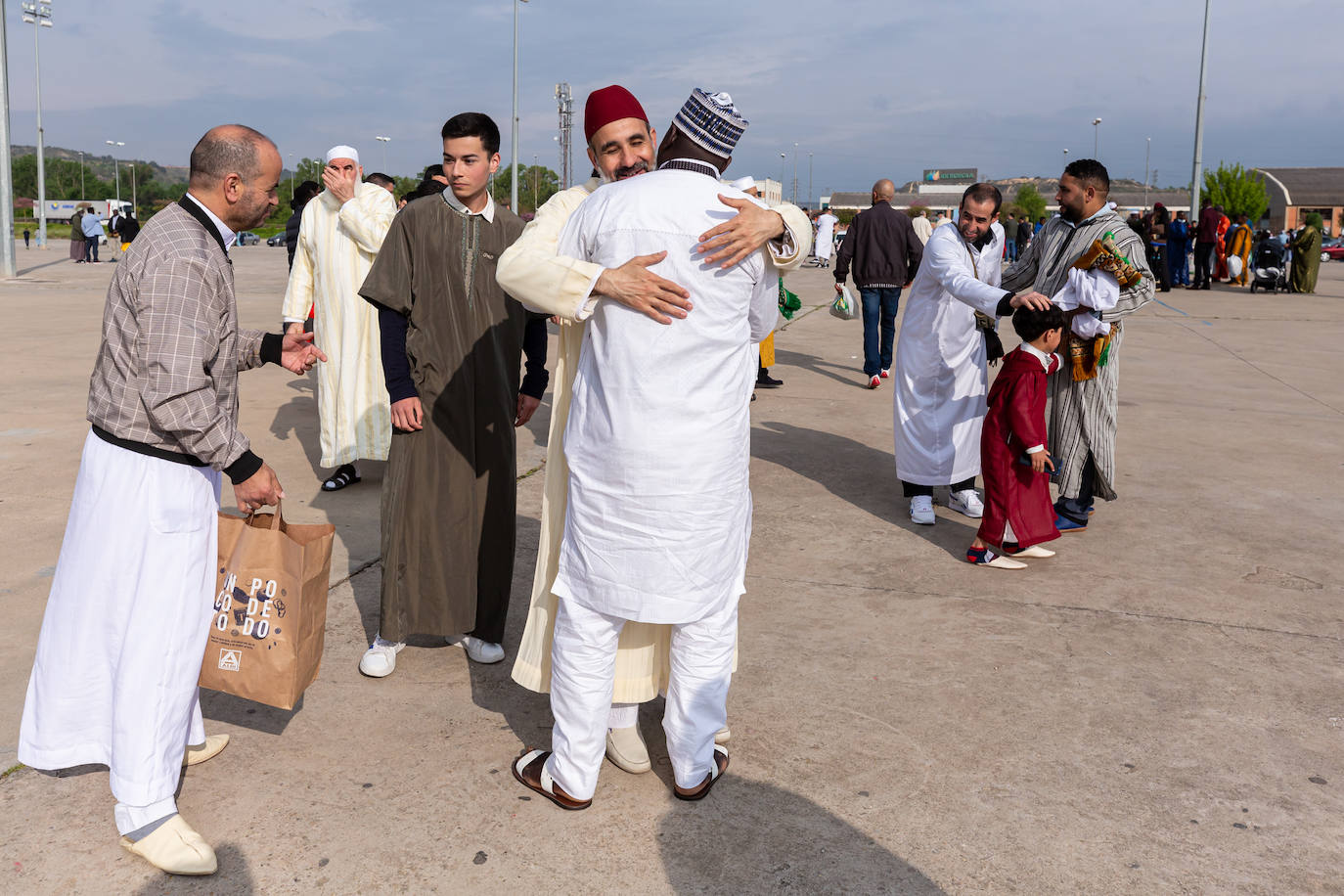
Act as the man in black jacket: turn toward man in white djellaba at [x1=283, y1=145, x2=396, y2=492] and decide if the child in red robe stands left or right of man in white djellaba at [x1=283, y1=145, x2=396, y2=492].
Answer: left

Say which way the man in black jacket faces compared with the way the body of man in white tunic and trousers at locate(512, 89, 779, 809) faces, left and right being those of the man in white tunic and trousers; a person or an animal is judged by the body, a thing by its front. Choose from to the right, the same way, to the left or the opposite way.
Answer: the same way

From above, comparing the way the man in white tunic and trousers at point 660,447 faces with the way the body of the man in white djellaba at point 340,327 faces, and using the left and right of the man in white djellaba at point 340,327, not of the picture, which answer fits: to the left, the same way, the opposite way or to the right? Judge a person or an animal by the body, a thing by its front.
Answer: the opposite way

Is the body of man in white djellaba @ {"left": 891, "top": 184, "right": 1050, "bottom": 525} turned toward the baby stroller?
no

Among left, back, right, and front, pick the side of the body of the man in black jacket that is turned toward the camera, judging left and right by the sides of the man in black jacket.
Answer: back

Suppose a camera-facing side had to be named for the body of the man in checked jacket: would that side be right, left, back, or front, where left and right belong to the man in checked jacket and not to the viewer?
right

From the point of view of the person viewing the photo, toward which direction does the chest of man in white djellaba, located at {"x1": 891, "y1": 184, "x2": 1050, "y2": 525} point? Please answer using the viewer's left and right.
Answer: facing the viewer and to the right of the viewer

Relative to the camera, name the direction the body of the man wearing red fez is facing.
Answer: toward the camera

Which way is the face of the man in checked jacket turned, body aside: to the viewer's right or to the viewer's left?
to the viewer's right

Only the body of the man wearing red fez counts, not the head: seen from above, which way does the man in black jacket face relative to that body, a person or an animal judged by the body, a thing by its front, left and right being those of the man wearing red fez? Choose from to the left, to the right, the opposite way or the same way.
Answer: the opposite way

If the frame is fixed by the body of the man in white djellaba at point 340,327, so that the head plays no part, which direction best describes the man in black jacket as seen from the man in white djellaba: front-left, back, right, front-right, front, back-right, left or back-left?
back-left

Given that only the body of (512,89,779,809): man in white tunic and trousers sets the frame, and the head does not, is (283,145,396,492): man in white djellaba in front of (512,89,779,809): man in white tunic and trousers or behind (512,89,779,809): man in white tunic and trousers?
in front

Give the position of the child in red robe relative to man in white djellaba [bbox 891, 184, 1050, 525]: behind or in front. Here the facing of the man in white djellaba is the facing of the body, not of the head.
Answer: in front

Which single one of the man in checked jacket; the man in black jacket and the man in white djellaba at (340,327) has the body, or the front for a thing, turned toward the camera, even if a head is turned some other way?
the man in white djellaba

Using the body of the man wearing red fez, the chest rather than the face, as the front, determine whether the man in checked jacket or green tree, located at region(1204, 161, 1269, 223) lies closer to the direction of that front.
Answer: the man in checked jacket

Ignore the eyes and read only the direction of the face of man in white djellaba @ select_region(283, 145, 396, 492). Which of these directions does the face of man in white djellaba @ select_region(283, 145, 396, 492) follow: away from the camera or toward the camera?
toward the camera

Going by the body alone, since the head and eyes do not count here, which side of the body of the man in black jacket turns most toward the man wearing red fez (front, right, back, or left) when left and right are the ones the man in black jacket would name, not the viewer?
back

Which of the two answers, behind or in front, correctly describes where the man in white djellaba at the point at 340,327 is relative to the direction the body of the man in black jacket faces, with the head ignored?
behind
